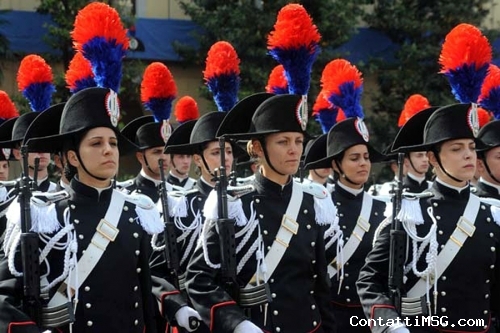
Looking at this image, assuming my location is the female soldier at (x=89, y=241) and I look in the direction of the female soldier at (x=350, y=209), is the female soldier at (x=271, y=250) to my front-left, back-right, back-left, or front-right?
front-right

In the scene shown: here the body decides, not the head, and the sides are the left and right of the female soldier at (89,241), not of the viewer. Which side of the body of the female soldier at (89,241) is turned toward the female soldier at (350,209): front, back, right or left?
left

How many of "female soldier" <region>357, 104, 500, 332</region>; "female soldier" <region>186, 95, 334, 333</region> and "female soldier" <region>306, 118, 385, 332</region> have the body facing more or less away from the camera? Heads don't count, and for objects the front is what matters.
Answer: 0

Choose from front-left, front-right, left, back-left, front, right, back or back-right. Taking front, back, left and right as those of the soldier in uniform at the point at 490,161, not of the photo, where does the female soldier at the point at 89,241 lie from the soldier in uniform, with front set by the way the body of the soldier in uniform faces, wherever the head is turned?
right

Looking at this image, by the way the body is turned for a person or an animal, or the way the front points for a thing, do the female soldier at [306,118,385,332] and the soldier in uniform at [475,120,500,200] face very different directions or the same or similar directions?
same or similar directions

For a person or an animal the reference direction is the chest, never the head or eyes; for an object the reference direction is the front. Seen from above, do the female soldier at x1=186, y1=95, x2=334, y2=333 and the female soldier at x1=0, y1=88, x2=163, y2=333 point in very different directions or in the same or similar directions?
same or similar directions

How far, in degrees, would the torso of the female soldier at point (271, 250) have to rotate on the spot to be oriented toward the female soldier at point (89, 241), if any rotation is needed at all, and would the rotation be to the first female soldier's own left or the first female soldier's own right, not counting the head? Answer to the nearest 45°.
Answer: approximately 135° to the first female soldier's own right

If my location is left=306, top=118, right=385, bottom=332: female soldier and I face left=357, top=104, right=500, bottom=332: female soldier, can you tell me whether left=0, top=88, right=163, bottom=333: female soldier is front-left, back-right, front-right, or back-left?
front-right

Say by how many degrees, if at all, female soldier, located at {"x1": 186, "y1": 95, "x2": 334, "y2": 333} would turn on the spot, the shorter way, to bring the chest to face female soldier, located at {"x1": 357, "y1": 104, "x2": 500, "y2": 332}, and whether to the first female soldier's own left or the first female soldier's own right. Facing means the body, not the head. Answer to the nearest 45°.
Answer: approximately 45° to the first female soldier's own left

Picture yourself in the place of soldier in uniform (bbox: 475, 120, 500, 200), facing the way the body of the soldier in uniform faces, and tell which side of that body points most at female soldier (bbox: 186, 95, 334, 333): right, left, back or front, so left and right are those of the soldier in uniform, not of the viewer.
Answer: right

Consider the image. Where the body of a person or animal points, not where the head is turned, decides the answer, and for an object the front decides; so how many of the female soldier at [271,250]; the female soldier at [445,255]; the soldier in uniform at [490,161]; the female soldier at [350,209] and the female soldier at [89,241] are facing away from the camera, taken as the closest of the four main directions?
0

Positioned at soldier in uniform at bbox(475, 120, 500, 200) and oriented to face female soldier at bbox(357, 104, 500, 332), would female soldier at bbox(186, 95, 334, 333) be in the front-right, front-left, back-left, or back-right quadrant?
front-right

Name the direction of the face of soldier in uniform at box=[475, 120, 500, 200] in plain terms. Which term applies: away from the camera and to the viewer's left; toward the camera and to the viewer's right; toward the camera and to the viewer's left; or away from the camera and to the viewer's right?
toward the camera and to the viewer's right

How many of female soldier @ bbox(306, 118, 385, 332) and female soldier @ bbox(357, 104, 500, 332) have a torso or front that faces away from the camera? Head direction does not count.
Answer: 0

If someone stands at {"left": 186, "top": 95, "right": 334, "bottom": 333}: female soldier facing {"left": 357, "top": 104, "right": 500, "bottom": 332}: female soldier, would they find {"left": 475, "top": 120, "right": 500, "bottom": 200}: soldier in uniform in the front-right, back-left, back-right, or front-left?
front-left

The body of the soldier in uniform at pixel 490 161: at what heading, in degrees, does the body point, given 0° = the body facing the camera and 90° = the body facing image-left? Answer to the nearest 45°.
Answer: approximately 315°
